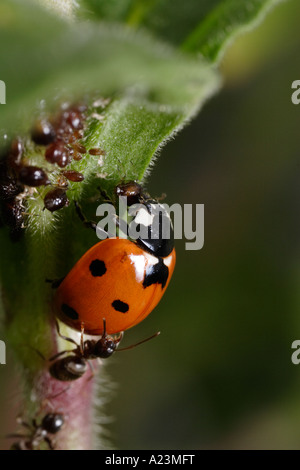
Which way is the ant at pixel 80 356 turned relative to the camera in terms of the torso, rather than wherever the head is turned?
to the viewer's right
